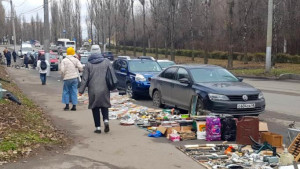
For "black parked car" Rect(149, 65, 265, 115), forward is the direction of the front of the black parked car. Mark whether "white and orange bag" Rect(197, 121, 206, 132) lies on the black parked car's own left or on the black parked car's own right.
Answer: on the black parked car's own right

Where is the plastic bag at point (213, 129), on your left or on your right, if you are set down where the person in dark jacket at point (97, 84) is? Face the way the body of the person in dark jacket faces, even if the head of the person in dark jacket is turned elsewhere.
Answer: on your right

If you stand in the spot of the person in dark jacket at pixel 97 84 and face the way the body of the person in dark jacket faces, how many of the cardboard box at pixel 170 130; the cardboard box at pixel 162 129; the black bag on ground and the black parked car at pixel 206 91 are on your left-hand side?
0

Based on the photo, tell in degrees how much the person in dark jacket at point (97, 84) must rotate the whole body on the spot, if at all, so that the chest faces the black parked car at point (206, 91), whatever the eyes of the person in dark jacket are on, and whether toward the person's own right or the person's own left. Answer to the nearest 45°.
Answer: approximately 45° to the person's own right

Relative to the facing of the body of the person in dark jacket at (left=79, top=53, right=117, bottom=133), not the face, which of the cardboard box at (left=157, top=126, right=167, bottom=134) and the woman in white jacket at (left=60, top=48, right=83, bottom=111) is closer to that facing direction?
the woman in white jacket

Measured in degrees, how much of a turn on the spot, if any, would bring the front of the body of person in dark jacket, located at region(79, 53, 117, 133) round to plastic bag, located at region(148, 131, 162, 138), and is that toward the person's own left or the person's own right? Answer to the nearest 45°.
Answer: approximately 90° to the person's own right

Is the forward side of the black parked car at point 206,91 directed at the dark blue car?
no

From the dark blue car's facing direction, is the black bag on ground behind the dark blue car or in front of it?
in front

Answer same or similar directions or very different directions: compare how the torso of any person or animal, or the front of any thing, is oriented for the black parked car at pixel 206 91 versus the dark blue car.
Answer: same or similar directions

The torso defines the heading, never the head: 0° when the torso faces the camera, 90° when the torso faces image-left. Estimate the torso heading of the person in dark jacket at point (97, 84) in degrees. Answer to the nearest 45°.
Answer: approximately 180°

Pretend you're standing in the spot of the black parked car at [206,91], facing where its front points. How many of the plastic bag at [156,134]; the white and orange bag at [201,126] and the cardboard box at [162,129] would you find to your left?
0

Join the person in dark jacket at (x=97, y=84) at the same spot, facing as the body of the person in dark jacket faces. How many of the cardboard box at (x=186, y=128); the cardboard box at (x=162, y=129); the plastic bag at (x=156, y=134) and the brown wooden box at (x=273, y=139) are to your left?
0

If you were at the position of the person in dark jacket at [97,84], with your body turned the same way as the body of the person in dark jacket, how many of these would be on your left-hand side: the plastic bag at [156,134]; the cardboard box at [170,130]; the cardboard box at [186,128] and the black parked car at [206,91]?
0

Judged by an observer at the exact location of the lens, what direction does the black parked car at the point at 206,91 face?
facing the viewer and to the right of the viewer
